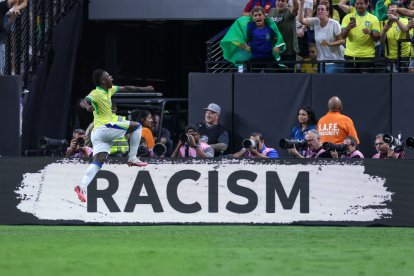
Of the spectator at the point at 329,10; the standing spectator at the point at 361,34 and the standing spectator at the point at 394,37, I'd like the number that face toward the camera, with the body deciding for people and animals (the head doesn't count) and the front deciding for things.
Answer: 3

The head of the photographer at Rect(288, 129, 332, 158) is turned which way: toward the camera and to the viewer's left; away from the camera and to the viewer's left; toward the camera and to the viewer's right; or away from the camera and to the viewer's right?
toward the camera and to the viewer's left

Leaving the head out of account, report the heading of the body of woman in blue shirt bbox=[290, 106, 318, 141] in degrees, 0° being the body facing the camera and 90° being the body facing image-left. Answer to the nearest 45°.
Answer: approximately 45°

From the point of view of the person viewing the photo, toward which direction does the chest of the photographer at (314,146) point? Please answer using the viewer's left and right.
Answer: facing the viewer and to the left of the viewer

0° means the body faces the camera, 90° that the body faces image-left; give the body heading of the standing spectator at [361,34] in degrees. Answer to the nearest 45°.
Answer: approximately 0°

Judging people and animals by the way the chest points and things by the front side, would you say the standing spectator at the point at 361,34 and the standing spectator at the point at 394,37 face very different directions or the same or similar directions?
same or similar directions

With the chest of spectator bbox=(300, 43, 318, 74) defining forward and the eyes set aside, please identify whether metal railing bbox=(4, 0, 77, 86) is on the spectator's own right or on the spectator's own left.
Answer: on the spectator's own right

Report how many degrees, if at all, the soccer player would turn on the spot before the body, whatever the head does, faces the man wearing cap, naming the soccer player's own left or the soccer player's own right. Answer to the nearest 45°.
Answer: approximately 45° to the soccer player's own left
